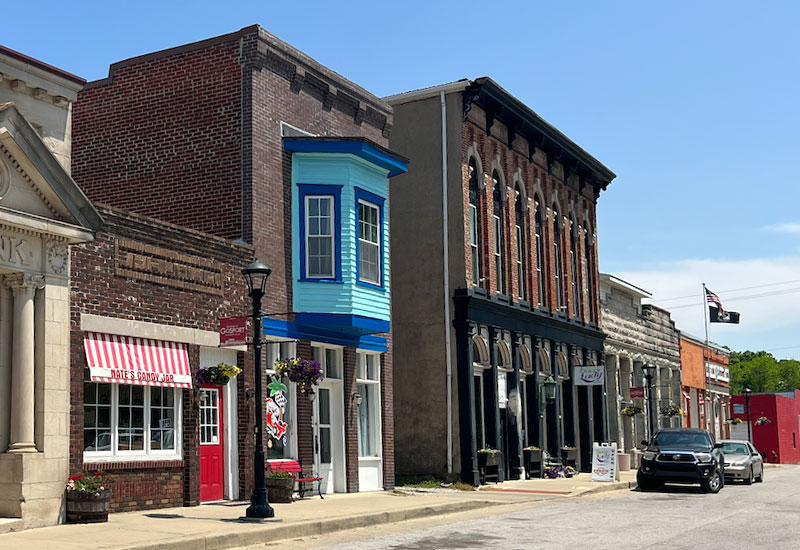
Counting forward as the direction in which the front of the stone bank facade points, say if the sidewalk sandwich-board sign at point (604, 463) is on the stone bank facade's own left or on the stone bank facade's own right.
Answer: on the stone bank facade's own left

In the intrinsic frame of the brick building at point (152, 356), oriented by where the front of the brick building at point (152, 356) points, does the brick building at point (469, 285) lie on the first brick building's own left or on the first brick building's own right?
on the first brick building's own left

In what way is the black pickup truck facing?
toward the camera

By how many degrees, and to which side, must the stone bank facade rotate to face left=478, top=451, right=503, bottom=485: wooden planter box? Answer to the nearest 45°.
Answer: approximately 90° to its left

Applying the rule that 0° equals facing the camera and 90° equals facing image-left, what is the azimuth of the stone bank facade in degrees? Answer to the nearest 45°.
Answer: approximately 315°

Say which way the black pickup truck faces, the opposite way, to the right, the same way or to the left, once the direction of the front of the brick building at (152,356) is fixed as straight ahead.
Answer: to the right

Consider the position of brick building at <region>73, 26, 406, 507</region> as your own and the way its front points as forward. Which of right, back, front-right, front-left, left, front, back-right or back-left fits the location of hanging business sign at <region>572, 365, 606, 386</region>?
left

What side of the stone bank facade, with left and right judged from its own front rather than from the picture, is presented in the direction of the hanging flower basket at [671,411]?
left

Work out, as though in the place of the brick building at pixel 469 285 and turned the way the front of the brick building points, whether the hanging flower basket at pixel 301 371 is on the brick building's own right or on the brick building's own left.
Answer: on the brick building's own right

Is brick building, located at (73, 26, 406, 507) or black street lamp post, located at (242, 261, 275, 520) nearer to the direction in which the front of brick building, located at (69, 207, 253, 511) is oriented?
the black street lamp post

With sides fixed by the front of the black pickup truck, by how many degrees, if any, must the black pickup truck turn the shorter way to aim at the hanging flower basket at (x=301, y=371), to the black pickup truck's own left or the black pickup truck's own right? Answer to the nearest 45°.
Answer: approximately 45° to the black pickup truck's own right

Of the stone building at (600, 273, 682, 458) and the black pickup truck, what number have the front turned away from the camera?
0

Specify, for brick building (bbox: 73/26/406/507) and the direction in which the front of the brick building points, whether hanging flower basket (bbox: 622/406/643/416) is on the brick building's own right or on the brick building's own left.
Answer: on the brick building's own left

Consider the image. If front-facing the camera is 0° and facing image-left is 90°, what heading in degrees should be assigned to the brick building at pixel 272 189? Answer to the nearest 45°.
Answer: approximately 315°
